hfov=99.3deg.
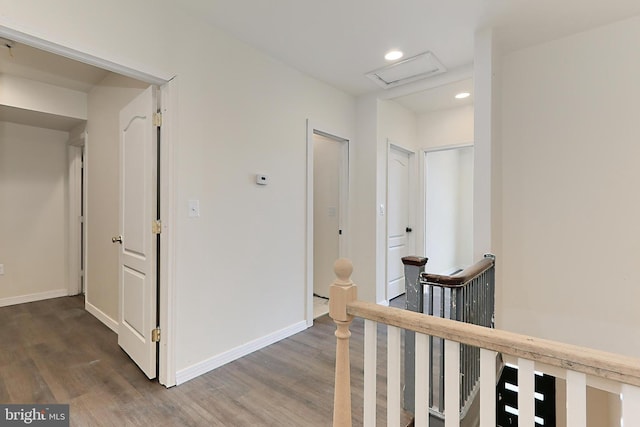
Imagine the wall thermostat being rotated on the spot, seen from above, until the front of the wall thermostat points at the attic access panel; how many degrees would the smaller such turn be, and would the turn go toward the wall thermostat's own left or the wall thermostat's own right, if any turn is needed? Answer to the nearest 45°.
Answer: approximately 45° to the wall thermostat's own left

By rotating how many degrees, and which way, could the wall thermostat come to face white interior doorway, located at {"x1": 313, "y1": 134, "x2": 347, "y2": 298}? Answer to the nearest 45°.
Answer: approximately 90° to its left

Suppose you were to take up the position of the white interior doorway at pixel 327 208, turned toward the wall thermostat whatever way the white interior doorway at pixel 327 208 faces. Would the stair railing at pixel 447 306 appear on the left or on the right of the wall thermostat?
left

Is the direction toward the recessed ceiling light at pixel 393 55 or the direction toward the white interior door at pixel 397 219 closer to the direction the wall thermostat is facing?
the recessed ceiling light

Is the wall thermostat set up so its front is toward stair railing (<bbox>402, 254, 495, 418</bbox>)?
yes

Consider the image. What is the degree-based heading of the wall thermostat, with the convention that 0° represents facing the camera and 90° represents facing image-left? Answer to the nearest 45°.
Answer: approximately 315°

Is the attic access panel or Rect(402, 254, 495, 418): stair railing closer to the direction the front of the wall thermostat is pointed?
the stair railing

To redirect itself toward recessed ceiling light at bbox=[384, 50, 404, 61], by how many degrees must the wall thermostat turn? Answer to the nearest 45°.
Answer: approximately 45° to its left

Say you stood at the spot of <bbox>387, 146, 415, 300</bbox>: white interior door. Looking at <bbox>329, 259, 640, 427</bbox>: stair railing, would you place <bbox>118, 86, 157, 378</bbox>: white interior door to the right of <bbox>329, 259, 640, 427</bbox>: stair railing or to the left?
right

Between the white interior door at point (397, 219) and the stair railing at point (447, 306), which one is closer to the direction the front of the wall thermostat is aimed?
the stair railing

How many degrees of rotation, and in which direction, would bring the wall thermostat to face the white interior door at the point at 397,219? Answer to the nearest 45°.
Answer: approximately 90° to its left

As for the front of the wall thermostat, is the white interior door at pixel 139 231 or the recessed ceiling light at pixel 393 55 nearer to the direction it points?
the recessed ceiling light

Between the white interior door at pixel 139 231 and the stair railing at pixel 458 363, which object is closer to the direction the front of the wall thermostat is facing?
the stair railing
